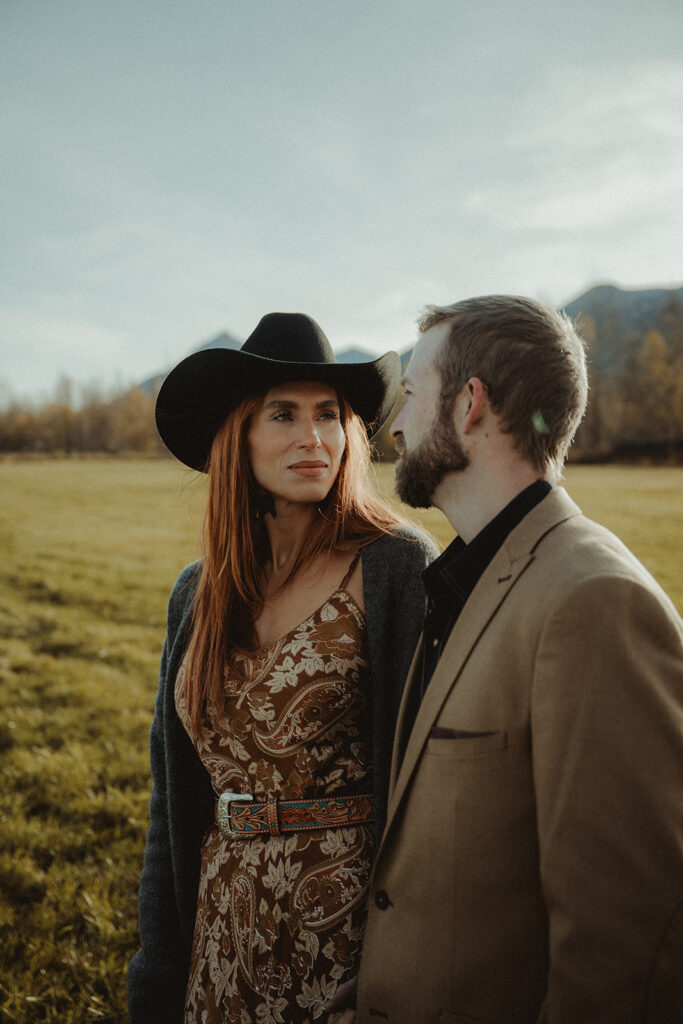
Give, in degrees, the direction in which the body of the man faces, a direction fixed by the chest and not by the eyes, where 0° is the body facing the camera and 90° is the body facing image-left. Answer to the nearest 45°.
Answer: approximately 45°

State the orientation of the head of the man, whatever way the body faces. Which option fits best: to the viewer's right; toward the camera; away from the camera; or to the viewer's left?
to the viewer's left

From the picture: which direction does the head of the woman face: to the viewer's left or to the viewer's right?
to the viewer's right

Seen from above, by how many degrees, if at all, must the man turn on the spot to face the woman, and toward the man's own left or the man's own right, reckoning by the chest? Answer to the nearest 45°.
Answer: approximately 90° to the man's own right
